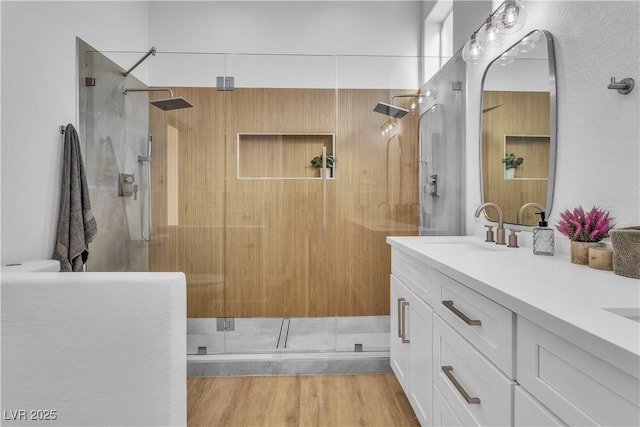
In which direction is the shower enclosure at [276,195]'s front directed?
toward the camera

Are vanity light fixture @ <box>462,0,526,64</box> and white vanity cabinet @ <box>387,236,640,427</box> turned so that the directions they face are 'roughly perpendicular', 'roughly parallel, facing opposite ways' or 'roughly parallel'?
roughly parallel

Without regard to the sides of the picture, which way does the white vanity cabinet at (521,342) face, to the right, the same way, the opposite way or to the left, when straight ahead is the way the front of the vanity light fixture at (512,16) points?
the same way

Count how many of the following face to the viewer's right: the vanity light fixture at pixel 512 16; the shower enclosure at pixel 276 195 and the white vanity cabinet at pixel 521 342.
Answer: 0

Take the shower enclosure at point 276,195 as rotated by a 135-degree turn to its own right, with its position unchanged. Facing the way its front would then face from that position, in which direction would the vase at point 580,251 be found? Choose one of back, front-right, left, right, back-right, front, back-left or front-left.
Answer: back

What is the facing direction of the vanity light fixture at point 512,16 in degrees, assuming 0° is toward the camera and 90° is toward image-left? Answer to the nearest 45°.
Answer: approximately 45°

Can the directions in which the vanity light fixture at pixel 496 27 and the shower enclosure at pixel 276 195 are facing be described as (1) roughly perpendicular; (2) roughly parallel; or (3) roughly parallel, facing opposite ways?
roughly perpendicular

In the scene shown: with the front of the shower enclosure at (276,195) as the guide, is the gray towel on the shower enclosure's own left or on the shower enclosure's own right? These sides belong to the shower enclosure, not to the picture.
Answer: on the shower enclosure's own right

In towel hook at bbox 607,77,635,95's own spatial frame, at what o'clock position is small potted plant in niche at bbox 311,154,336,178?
The small potted plant in niche is roughly at 2 o'clock from the towel hook.

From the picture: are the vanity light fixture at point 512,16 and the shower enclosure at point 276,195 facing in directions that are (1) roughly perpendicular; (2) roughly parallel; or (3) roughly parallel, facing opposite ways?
roughly perpendicular

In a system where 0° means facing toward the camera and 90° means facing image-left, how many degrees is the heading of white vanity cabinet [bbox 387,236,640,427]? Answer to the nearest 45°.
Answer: approximately 45°

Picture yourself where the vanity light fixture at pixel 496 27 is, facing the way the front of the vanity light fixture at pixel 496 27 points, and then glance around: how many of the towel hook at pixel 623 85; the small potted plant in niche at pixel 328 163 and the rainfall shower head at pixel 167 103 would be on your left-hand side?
1

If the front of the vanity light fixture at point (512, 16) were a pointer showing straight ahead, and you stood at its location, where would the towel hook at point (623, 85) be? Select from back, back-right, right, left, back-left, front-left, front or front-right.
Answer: left

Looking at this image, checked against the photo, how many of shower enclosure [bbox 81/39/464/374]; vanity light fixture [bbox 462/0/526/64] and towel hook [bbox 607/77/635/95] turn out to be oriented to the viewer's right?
0

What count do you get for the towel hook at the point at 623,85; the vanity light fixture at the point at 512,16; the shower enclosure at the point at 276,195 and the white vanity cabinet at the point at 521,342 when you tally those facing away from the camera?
0

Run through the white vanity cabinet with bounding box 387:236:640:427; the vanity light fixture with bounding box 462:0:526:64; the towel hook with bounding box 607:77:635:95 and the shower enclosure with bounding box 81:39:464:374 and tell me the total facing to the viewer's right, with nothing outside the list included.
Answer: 0

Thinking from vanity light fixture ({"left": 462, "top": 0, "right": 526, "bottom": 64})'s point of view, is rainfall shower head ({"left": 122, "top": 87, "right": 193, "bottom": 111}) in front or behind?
in front

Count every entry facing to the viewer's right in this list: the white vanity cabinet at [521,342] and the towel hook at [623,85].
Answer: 0

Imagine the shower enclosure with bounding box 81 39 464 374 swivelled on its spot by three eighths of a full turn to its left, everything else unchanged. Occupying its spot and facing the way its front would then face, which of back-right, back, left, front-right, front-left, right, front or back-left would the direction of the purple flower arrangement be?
right

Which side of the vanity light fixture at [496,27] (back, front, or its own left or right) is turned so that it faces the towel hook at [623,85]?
left

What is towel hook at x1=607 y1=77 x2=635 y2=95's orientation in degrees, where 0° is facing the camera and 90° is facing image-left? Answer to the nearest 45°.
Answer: approximately 45°
